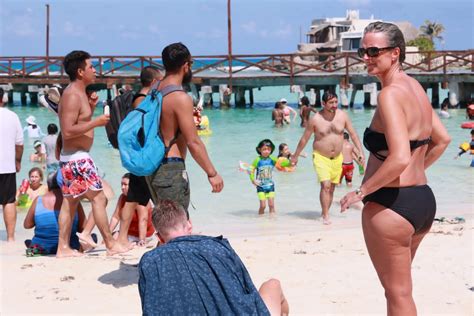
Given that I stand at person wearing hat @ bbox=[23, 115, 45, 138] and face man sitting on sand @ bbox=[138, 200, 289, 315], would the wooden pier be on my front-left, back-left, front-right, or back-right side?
back-left

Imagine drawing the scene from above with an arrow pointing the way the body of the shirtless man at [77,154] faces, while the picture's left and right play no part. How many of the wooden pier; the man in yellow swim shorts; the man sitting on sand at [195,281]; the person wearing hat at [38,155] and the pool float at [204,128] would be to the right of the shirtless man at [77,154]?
1

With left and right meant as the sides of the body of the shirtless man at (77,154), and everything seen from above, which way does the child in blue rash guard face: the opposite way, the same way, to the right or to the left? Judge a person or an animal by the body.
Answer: to the right

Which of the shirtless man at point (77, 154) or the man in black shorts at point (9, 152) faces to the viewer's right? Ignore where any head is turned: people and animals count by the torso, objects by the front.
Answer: the shirtless man

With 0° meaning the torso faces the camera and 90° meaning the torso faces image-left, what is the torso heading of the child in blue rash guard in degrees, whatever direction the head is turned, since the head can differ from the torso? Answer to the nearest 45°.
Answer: approximately 0°

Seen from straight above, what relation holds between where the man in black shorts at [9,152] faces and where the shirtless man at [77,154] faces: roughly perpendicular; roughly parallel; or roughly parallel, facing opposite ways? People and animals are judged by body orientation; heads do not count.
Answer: roughly perpendicular

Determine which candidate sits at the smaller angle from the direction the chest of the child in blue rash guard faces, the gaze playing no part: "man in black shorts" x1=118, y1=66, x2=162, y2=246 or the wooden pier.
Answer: the man in black shorts

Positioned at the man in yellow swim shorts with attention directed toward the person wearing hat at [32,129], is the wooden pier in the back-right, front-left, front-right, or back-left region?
front-right

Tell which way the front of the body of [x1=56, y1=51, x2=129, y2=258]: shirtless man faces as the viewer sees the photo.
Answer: to the viewer's right

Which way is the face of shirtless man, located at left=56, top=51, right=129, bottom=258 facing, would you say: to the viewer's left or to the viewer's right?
to the viewer's right
